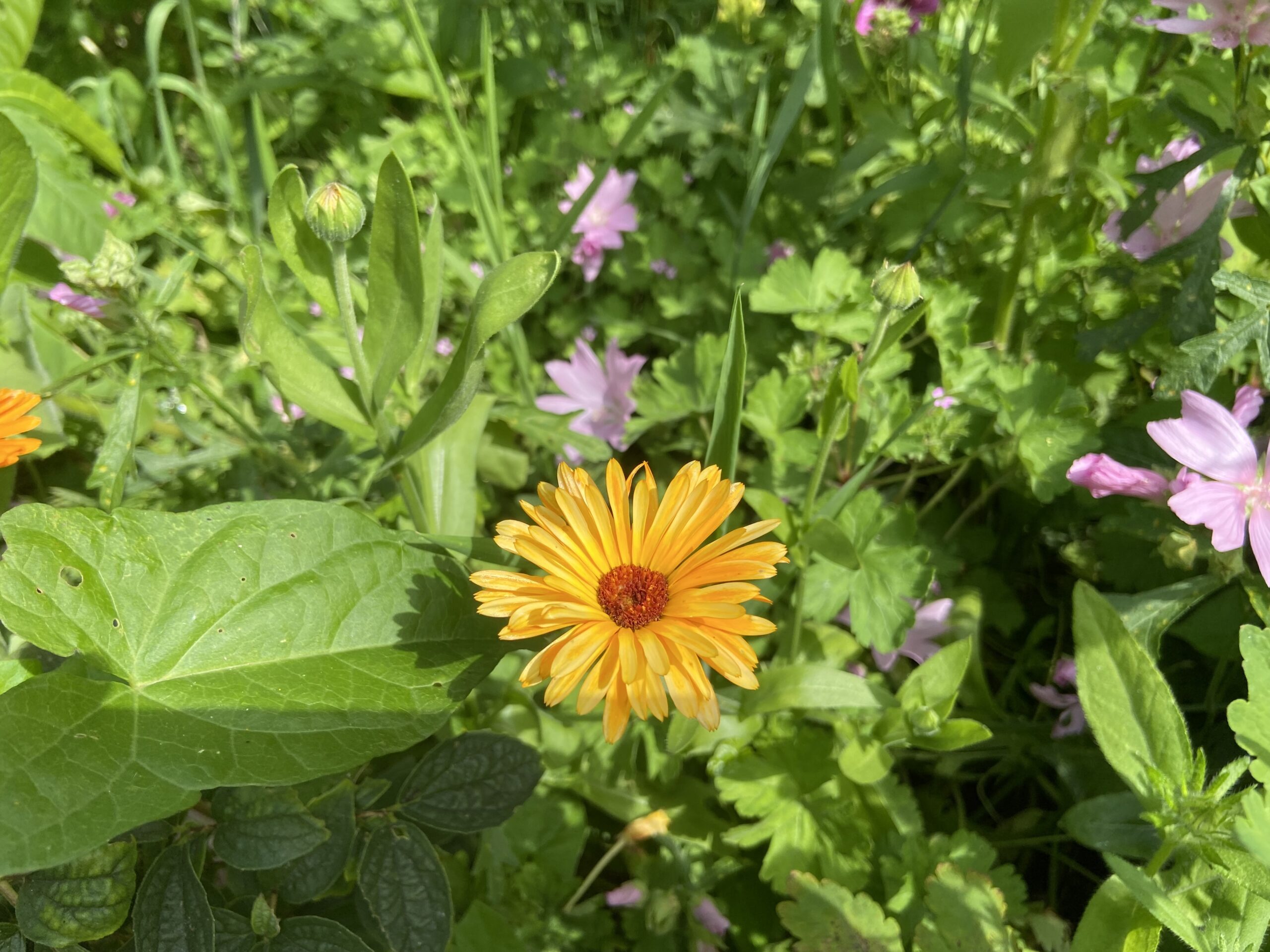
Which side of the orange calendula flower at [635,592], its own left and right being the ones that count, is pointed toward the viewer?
front

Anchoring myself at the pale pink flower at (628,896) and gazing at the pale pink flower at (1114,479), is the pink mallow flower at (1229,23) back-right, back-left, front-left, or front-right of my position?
front-left

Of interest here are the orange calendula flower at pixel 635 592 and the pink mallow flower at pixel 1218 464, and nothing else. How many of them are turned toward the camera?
2

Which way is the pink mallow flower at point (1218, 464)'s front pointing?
toward the camera

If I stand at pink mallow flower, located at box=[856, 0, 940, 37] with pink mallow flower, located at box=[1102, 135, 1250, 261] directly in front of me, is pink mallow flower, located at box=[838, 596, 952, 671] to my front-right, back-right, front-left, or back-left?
front-right

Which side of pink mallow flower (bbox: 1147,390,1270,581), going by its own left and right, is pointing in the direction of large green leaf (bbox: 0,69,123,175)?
right

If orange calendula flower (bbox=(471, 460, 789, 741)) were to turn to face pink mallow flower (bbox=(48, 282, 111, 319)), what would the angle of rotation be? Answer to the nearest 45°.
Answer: approximately 135° to its right

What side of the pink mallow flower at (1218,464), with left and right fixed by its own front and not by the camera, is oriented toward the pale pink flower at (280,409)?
right
